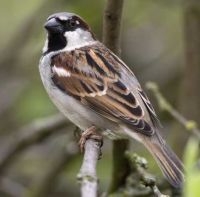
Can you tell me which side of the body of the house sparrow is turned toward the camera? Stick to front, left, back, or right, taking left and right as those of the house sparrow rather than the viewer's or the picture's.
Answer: left

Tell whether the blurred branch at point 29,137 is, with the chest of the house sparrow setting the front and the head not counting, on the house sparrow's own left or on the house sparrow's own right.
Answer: on the house sparrow's own right
